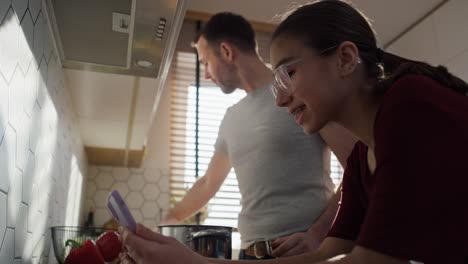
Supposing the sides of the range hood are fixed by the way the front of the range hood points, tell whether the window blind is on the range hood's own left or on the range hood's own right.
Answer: on the range hood's own left

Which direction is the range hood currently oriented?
to the viewer's right
